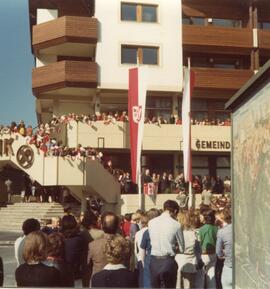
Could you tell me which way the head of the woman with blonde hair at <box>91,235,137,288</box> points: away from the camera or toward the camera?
away from the camera

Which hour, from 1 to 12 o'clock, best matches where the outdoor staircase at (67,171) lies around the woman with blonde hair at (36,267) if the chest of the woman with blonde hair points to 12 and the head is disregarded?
The outdoor staircase is roughly at 12 o'clock from the woman with blonde hair.

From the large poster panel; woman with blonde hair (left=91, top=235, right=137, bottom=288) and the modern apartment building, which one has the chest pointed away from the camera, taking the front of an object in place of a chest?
the woman with blonde hair

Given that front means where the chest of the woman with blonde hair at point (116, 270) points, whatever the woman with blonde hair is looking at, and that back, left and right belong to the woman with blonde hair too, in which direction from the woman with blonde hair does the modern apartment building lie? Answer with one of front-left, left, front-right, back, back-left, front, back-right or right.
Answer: front

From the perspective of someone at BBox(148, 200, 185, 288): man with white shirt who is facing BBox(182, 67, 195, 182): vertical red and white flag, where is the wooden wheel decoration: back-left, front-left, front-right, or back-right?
front-left

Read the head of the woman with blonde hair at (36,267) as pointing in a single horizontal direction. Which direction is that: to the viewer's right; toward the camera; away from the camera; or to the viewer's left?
away from the camera

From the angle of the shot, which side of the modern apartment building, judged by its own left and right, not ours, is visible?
front

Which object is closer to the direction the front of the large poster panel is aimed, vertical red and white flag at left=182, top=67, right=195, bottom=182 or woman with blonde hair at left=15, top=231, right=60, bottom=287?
the woman with blonde hair

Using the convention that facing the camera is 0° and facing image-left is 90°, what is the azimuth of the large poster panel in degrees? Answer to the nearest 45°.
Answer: approximately 45°

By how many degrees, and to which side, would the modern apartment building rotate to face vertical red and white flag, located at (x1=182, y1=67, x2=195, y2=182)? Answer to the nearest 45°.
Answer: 0° — it already faces it

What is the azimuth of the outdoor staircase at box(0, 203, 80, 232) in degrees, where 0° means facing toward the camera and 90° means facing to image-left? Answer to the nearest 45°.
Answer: approximately 0°

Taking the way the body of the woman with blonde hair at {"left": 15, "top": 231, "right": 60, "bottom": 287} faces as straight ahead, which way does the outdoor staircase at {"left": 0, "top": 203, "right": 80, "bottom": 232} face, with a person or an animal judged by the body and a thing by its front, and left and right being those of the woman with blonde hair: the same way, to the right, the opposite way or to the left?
the opposite way

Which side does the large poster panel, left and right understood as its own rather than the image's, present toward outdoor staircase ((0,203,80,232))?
right

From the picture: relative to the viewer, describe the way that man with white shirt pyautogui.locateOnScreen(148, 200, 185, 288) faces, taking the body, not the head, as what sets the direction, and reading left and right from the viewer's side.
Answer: facing away from the viewer and to the right of the viewer

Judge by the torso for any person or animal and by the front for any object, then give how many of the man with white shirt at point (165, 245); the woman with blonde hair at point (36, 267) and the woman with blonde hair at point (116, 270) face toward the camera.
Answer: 0

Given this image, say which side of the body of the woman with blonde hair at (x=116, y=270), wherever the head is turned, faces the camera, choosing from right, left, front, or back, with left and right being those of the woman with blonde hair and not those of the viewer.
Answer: back

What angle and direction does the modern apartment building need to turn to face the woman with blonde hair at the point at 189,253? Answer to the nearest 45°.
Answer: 0° — it already faces them

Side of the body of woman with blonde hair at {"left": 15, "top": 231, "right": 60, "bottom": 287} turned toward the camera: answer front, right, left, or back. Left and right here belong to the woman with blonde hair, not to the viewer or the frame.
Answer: back

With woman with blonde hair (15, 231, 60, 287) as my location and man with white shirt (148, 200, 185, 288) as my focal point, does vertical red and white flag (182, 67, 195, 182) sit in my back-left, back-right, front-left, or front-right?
front-left

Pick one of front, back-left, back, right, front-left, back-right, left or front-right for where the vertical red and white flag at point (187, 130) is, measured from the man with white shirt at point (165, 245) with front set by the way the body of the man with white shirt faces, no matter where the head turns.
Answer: front-left
